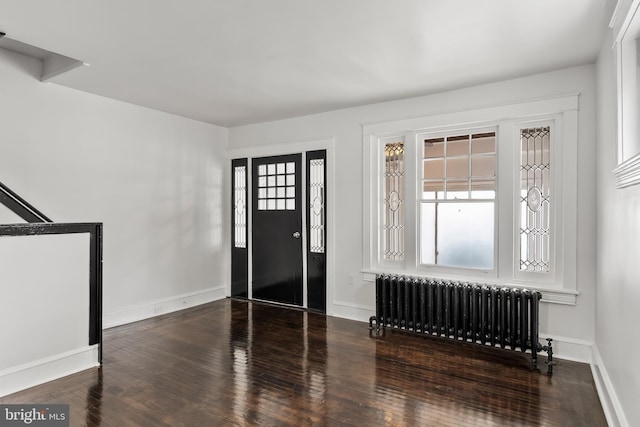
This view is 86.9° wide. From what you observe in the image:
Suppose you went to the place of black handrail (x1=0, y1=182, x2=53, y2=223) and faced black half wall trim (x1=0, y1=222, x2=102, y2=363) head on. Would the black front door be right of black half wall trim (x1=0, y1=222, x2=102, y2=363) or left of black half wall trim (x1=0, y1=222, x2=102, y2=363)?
left

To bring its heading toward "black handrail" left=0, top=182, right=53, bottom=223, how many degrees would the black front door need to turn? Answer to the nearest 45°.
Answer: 0° — it already faces it

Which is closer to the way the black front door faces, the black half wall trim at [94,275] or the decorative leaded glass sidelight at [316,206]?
the black half wall trim

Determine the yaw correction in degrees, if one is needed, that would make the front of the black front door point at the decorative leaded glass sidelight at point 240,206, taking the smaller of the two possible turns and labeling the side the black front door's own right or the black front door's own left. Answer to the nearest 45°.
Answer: approximately 90° to the black front door's own right

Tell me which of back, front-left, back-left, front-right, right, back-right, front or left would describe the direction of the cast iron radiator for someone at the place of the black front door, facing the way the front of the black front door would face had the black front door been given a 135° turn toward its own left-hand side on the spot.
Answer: front-right

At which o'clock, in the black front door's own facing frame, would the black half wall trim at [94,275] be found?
The black half wall trim is roughly at 12 o'clock from the black front door.

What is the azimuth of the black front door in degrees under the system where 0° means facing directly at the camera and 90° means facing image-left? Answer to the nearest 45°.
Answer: approximately 45°

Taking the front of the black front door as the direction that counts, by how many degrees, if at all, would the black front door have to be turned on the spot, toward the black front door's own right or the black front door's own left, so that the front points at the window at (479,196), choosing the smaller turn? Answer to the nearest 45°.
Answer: approximately 90° to the black front door's own left

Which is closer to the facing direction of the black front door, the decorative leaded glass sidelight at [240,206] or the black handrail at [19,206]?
the black handrail

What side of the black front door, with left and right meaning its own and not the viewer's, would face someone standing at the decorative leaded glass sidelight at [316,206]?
left
